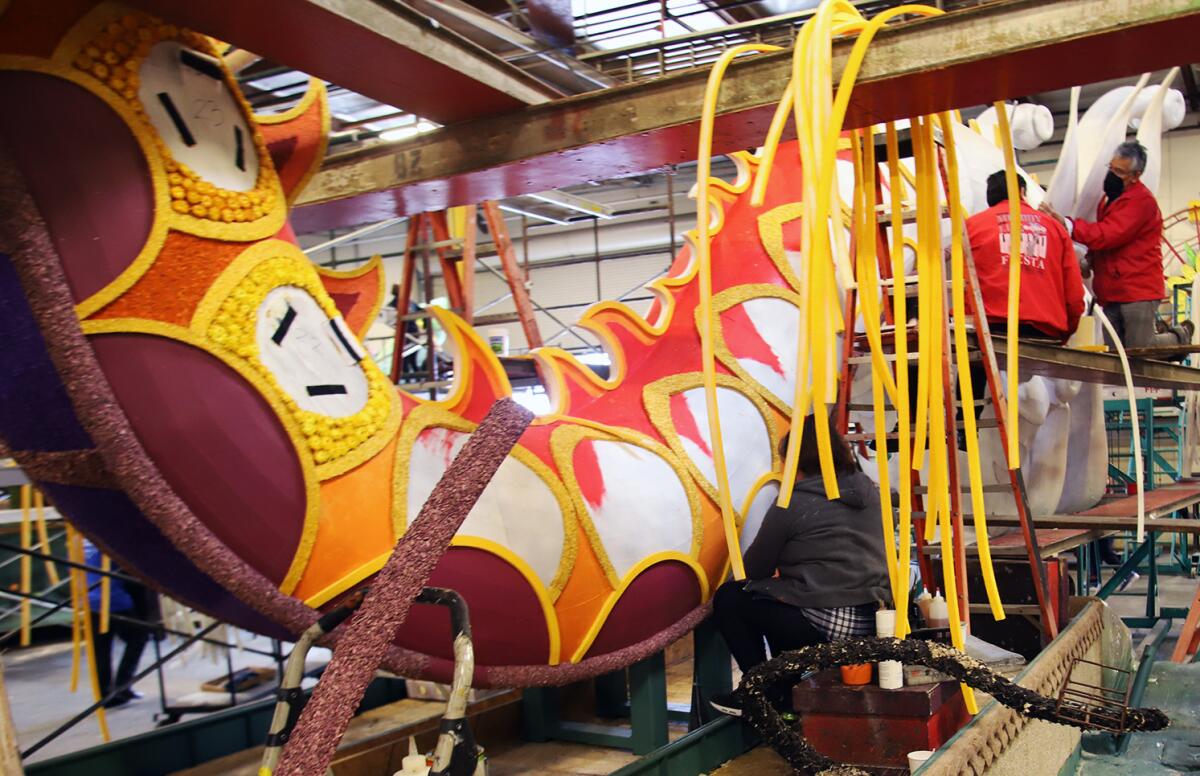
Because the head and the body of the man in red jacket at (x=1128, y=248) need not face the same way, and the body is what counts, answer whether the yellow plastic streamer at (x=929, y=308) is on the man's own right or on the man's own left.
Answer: on the man's own left

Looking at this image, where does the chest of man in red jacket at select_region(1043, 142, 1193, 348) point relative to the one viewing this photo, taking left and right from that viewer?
facing to the left of the viewer

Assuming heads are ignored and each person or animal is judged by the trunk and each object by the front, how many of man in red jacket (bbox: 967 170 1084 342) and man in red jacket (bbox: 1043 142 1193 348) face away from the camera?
1

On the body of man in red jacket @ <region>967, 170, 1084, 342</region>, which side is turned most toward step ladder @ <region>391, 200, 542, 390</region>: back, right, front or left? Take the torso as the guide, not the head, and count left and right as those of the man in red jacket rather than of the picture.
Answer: left

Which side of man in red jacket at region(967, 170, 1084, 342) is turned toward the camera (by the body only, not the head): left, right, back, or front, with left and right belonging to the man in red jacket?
back

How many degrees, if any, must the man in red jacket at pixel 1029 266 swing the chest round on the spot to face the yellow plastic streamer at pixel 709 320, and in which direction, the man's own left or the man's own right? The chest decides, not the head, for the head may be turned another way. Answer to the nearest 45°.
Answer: approximately 180°

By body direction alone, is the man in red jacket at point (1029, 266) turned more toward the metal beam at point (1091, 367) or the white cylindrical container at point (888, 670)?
the metal beam

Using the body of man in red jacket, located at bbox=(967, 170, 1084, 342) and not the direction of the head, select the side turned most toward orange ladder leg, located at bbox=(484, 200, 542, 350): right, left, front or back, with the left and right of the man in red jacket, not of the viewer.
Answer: left

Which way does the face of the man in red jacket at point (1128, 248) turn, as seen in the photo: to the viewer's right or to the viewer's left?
to the viewer's left

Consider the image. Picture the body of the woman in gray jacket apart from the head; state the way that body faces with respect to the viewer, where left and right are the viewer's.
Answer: facing away from the viewer and to the left of the viewer

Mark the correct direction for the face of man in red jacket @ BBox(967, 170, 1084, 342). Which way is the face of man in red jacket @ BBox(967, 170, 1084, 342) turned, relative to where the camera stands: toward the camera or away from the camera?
away from the camera

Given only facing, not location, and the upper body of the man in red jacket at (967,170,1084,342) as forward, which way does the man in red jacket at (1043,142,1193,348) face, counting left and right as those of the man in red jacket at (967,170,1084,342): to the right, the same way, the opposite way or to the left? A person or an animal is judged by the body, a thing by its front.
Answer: to the left

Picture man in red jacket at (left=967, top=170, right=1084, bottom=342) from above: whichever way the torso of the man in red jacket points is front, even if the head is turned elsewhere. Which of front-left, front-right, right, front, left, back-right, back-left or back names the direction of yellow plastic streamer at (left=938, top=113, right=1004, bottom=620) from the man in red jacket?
back
